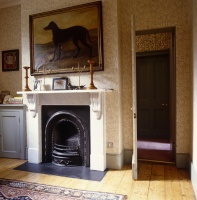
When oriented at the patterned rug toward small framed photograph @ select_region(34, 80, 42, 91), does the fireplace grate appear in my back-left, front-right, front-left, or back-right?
front-right

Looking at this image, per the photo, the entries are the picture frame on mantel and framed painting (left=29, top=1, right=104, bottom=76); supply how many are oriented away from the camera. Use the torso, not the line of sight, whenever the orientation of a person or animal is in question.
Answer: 0

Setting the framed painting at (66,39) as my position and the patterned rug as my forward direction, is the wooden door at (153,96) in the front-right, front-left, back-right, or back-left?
back-left

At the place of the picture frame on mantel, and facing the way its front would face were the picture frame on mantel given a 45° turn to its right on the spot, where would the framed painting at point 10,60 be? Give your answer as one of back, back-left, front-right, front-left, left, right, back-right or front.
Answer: front-right

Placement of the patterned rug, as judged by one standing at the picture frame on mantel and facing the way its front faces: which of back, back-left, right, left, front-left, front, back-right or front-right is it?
front-left

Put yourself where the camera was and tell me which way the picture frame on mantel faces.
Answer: facing the viewer and to the left of the viewer

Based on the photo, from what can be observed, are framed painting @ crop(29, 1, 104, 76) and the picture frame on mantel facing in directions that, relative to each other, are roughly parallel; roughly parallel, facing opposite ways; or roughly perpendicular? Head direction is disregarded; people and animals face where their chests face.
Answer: roughly parallel
